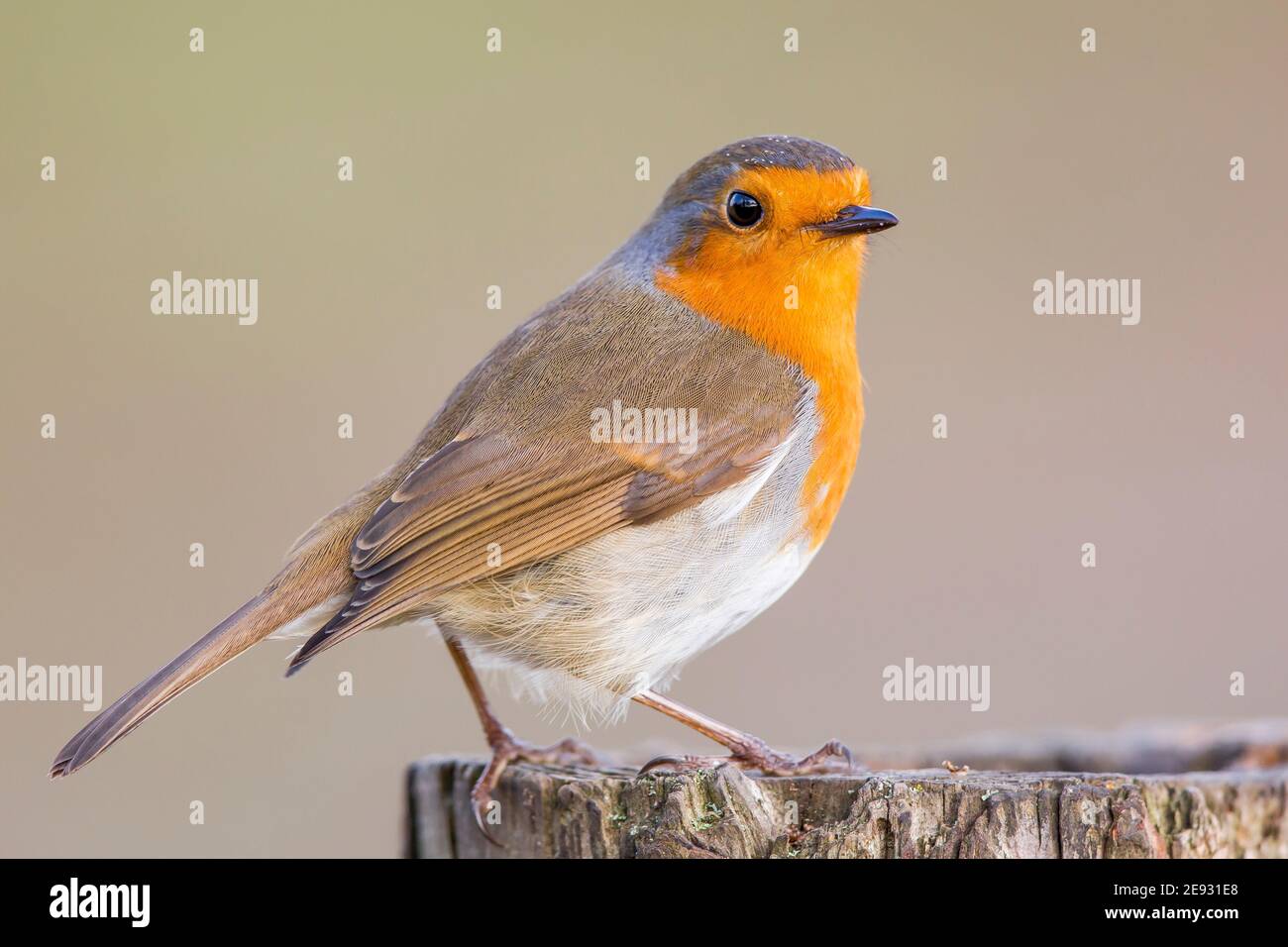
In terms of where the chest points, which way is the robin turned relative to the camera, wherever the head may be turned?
to the viewer's right
